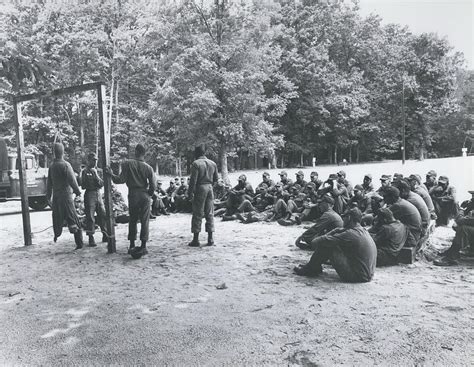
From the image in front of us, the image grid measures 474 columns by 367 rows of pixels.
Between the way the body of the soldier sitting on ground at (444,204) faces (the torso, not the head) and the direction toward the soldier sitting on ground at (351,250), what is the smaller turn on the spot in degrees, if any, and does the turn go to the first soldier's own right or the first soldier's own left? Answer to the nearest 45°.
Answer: approximately 45° to the first soldier's own left

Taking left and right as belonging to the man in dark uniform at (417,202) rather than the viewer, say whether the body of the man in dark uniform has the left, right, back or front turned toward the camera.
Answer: left

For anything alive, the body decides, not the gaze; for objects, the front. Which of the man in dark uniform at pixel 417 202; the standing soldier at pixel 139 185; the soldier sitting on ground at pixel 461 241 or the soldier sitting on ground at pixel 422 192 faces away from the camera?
the standing soldier

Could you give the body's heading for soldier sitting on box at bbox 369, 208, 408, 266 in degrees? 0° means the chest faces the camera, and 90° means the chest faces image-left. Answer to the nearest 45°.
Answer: approximately 135°

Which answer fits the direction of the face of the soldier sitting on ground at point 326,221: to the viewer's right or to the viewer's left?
to the viewer's left

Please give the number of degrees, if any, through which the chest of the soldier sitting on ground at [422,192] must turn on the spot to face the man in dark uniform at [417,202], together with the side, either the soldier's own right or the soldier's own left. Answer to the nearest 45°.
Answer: approximately 90° to the soldier's own left

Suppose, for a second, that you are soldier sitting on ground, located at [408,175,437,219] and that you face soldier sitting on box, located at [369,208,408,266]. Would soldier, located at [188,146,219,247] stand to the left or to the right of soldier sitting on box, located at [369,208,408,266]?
right

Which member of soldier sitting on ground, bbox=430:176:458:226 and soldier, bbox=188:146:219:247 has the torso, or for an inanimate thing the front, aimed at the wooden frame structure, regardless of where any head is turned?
the soldier sitting on ground

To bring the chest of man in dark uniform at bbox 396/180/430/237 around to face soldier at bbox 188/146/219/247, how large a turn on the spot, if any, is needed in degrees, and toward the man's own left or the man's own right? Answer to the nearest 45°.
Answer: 0° — they already face them

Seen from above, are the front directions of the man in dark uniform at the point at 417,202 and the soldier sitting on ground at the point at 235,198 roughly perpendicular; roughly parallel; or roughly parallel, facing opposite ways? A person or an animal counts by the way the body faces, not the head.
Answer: roughly perpendicular

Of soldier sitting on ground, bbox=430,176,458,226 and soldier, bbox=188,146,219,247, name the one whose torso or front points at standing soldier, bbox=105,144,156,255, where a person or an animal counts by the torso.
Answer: the soldier sitting on ground

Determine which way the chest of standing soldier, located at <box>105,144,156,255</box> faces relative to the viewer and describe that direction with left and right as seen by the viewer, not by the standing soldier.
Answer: facing away from the viewer

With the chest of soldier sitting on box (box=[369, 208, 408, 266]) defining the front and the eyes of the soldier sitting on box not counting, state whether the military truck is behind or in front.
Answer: in front

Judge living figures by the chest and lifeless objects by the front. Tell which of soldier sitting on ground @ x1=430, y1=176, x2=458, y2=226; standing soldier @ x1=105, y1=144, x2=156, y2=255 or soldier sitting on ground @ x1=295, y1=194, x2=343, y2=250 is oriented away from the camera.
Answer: the standing soldier

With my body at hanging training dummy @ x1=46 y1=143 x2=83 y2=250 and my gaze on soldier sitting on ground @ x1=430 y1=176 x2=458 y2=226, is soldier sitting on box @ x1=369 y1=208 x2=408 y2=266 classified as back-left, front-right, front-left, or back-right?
front-right

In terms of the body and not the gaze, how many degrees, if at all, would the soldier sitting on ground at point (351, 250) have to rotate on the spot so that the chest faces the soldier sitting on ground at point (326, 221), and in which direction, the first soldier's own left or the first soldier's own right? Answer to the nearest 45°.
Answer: approximately 45° to the first soldier's own right
